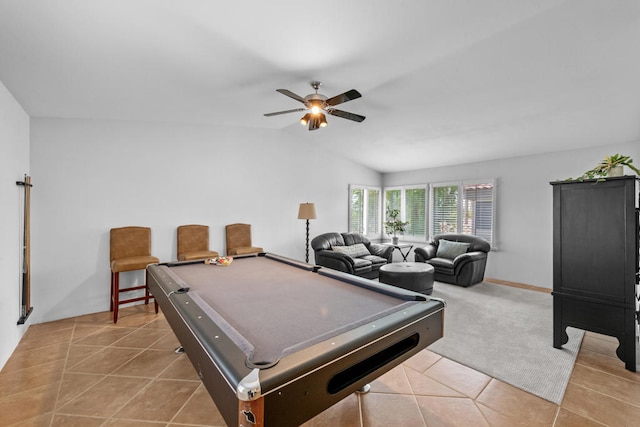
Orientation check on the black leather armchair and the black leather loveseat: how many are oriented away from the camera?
0

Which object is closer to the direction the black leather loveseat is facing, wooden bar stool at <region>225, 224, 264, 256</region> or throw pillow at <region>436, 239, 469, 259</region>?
the throw pillow

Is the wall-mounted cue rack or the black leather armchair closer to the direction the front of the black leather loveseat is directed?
the black leather armchair

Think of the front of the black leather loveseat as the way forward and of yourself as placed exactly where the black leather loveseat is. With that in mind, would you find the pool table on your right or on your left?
on your right

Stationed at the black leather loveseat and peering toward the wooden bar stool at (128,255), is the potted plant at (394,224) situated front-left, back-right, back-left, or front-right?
back-right

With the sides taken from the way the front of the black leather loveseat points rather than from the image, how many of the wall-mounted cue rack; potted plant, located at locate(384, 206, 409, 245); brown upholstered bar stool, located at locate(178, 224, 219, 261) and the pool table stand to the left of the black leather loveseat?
1

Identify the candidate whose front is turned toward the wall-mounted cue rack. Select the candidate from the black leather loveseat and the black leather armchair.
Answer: the black leather armchair

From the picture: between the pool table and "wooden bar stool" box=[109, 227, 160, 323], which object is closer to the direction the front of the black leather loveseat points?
the pool table

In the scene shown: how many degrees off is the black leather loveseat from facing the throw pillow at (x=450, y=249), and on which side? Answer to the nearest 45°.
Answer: approximately 45° to its left

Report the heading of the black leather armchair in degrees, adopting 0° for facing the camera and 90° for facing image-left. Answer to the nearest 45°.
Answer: approximately 45°

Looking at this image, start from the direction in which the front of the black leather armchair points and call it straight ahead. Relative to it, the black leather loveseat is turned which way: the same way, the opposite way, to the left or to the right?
to the left

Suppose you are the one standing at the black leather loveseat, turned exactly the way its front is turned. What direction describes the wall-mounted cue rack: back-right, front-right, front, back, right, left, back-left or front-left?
right

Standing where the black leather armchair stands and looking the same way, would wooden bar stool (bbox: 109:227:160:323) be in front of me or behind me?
in front

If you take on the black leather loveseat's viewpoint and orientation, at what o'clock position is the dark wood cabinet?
The dark wood cabinet is roughly at 12 o'clock from the black leather loveseat.

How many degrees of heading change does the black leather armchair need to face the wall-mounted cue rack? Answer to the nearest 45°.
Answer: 0° — it already faces it
